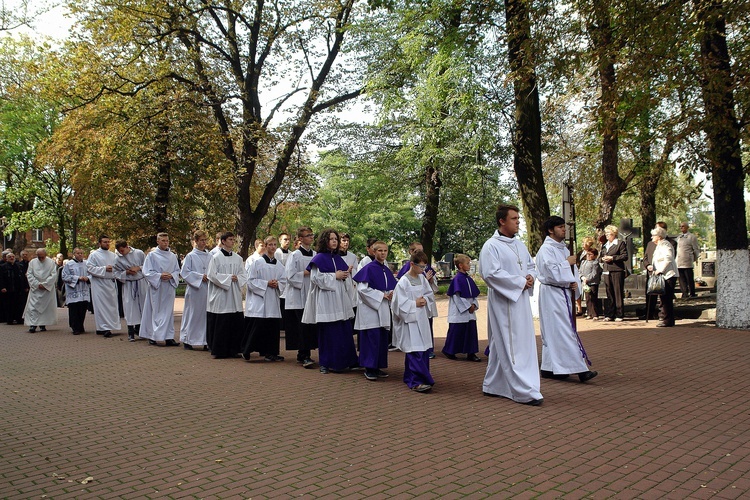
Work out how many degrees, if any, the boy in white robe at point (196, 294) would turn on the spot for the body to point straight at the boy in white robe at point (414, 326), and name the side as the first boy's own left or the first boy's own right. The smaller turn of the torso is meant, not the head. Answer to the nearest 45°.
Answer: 0° — they already face them

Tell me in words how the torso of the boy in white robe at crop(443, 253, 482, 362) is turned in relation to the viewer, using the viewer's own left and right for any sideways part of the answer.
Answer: facing the viewer and to the right of the viewer

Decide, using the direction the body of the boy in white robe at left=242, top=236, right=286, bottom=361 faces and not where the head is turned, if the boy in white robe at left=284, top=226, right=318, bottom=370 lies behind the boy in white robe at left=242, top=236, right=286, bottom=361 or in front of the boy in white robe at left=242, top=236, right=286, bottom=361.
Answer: in front

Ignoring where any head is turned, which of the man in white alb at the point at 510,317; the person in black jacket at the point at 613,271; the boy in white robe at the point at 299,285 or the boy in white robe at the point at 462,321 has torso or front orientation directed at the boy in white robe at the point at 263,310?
the person in black jacket

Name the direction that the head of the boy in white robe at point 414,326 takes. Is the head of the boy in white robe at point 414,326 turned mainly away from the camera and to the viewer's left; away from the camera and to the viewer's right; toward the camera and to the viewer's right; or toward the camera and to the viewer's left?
toward the camera and to the viewer's right
